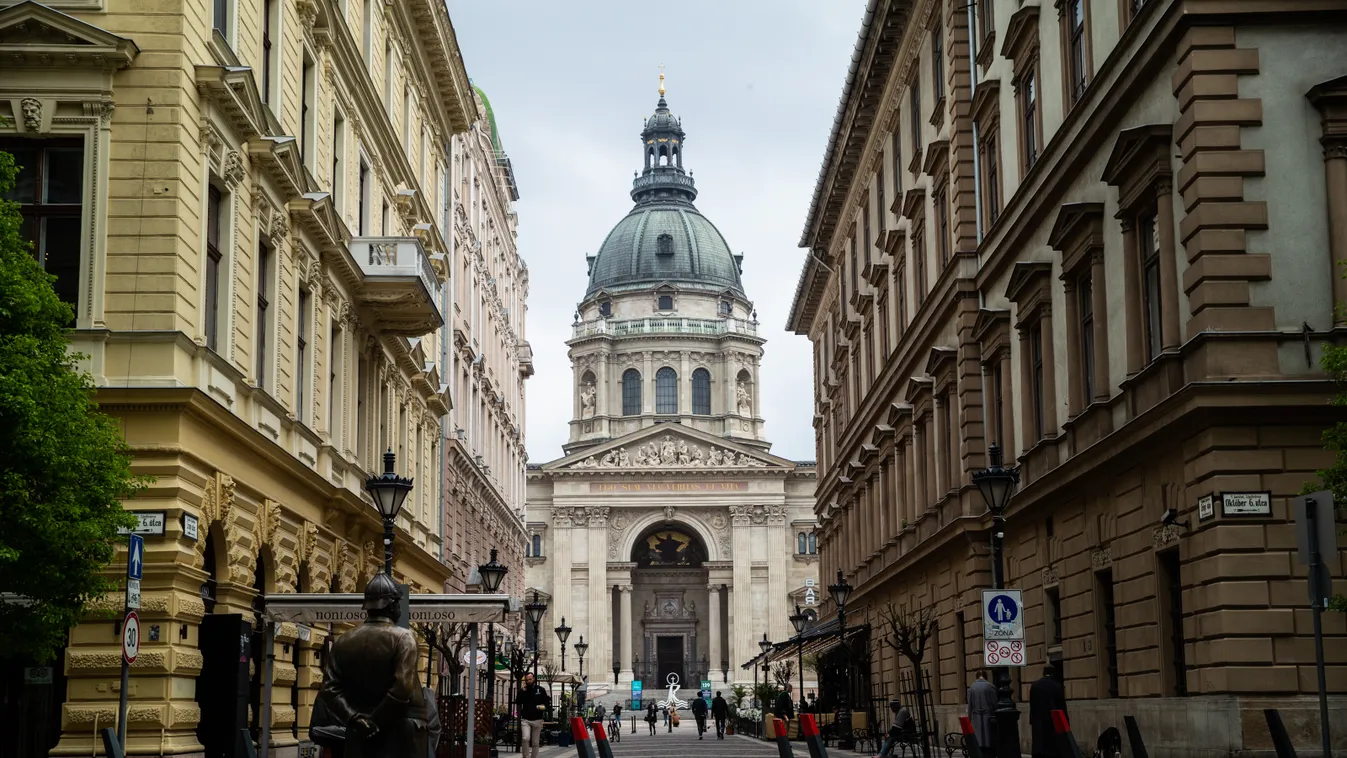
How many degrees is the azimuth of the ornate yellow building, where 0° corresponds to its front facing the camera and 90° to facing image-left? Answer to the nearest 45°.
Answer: approximately 315°

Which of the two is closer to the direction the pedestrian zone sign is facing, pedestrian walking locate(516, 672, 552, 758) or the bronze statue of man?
the bronze statue of man

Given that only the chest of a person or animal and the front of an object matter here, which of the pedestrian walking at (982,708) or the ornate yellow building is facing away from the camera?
the pedestrian walking

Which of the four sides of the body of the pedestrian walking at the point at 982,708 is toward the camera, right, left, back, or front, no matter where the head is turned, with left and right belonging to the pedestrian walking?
back

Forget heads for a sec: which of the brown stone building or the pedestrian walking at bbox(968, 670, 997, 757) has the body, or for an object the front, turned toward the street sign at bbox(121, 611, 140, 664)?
the brown stone building

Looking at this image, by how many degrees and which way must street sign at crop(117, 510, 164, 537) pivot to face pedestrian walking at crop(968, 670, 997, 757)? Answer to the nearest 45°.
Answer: approximately 90° to its left

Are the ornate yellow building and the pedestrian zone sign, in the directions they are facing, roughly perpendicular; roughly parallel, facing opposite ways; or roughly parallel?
roughly perpendicular

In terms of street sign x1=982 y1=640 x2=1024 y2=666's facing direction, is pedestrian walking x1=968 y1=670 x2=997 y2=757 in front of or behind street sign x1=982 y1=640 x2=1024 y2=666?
behind
